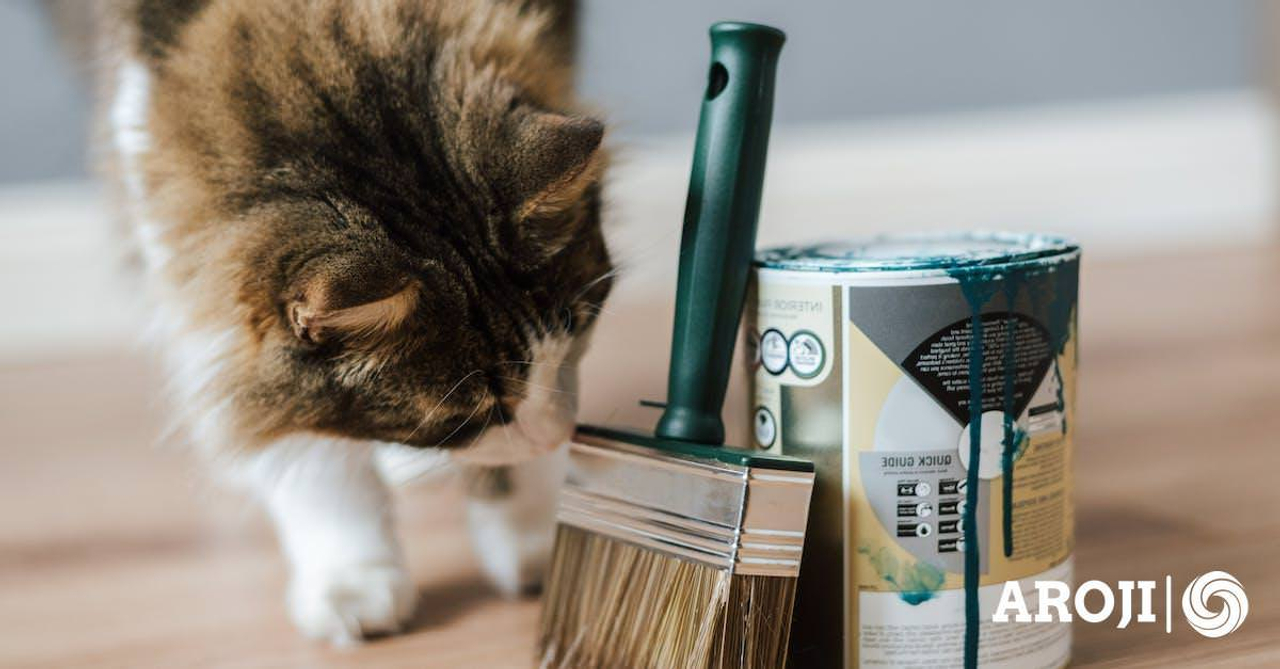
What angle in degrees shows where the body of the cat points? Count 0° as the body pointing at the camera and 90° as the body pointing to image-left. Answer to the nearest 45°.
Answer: approximately 315°
